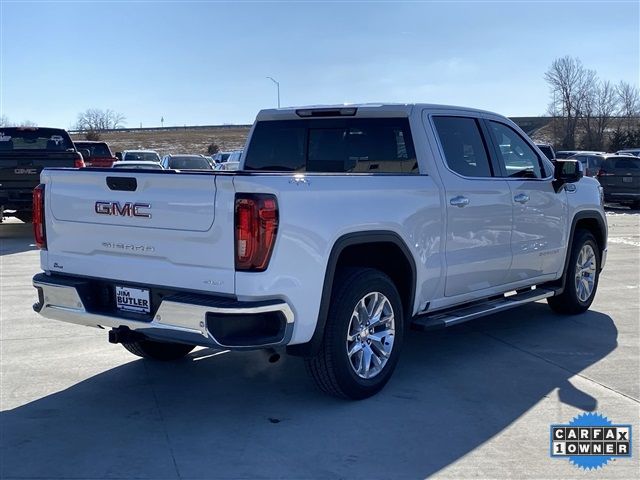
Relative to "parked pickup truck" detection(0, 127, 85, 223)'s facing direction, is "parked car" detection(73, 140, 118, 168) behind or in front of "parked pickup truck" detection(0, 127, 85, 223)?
in front

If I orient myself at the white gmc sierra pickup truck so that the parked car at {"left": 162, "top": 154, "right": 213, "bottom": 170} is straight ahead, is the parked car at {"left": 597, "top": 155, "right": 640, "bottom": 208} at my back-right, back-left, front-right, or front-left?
front-right

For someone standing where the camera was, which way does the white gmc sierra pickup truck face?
facing away from the viewer and to the right of the viewer

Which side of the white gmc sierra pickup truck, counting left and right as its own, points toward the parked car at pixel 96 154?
left

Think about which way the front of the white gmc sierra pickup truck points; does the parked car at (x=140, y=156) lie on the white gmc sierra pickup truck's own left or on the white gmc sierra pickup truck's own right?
on the white gmc sierra pickup truck's own left

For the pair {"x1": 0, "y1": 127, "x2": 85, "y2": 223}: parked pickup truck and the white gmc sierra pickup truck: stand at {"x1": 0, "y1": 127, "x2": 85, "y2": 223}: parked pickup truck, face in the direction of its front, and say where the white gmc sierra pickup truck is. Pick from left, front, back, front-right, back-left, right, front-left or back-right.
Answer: back

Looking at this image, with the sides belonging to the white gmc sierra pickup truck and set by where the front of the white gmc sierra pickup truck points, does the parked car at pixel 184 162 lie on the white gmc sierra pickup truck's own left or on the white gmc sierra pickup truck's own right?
on the white gmc sierra pickup truck's own left

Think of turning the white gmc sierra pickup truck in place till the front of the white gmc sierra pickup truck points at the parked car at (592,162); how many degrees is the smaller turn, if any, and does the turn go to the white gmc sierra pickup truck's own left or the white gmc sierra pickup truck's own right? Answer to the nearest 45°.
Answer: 0° — it already faces it

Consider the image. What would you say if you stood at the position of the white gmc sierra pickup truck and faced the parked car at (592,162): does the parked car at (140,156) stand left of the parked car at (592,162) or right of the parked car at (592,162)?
left

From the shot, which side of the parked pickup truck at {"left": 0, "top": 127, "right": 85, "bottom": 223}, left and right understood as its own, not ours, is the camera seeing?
back

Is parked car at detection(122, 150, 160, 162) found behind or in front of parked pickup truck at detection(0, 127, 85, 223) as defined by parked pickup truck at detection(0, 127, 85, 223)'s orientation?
in front
